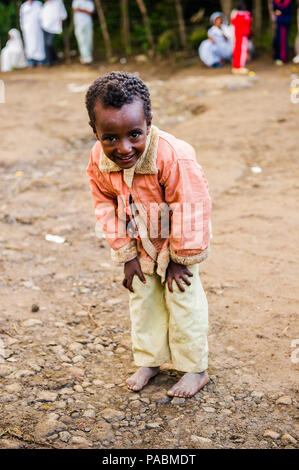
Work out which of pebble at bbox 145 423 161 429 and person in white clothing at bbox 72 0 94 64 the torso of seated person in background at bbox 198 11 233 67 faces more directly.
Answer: the pebble

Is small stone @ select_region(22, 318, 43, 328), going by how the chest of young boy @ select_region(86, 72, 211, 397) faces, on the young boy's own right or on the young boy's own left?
on the young boy's own right

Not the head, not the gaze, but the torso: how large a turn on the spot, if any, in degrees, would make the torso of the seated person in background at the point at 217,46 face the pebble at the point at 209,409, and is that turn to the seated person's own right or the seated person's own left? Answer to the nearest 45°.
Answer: approximately 45° to the seated person's own right

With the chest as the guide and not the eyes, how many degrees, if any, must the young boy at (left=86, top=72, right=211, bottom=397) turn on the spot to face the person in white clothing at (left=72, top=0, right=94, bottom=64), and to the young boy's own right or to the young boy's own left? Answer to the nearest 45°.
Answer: approximately 135° to the young boy's own right
